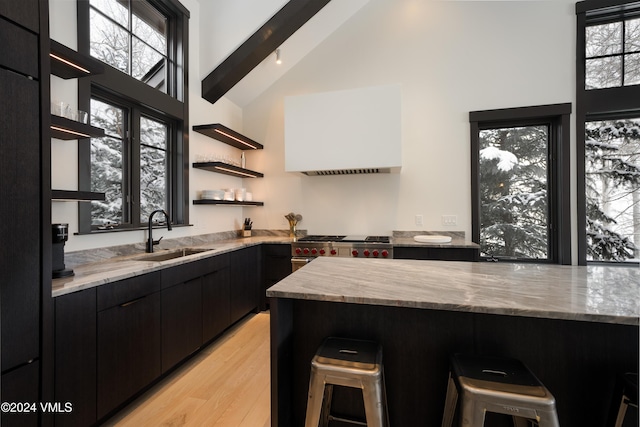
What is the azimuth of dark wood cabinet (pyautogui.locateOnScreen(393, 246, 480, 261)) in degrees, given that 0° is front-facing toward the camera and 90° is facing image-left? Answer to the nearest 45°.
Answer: approximately 0°

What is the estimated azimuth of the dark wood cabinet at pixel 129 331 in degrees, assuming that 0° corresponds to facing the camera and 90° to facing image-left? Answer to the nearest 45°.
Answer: approximately 315°

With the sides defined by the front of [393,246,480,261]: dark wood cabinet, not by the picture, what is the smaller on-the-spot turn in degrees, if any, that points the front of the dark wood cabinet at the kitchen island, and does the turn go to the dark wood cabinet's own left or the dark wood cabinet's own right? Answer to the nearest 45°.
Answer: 0° — it already faces it

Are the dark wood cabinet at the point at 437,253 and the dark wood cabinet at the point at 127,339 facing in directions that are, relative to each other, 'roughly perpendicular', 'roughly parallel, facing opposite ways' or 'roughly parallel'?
roughly perpendicular

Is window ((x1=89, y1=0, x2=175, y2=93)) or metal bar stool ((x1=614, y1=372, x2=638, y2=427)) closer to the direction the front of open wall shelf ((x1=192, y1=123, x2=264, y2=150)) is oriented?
the metal bar stool
